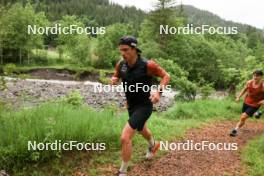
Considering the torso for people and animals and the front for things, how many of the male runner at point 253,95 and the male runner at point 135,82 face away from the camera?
0

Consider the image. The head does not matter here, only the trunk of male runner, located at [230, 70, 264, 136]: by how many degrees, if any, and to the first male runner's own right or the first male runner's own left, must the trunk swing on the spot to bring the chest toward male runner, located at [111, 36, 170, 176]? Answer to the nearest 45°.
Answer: approximately 45° to the first male runner's own left

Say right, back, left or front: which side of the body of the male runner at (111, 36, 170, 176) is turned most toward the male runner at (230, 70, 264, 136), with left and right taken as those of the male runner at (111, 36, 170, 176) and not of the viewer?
back

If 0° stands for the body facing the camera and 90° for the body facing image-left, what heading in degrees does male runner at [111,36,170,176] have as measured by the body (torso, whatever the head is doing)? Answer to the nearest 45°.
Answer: approximately 45°

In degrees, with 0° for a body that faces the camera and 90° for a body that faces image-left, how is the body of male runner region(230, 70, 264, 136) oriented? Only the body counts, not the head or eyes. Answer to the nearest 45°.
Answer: approximately 45°
